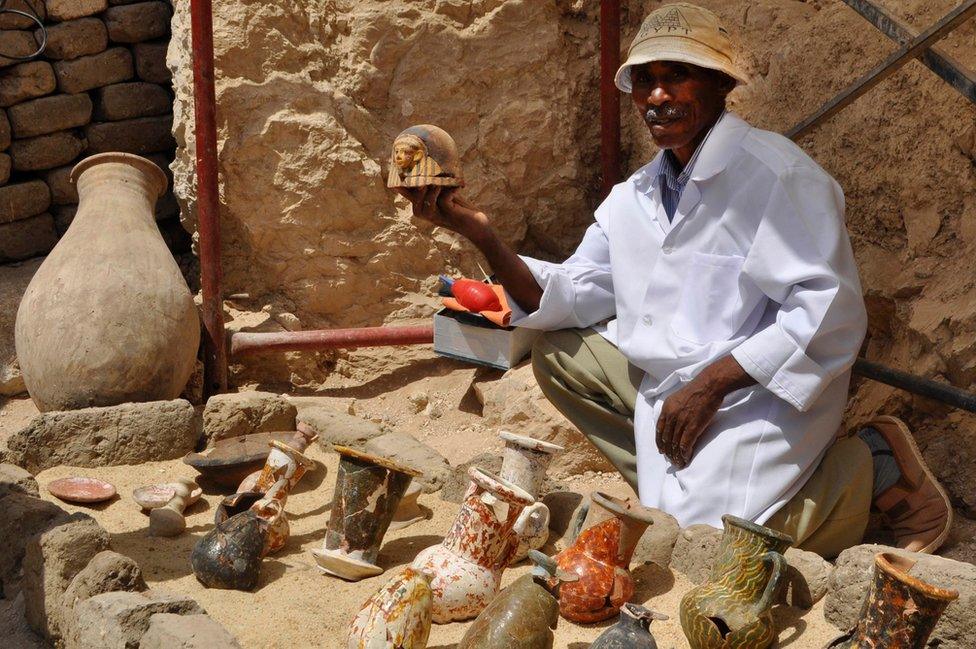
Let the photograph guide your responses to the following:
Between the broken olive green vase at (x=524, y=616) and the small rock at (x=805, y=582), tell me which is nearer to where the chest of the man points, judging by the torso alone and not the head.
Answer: the broken olive green vase

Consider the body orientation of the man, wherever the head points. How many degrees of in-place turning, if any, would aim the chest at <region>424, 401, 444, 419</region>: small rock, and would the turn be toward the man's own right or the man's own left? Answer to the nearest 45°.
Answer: approximately 90° to the man's own right

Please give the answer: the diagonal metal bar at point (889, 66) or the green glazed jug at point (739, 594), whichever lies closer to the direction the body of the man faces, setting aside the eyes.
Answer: the green glazed jug

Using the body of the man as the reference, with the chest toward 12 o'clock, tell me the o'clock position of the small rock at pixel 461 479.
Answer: The small rock is roughly at 2 o'clock from the man.

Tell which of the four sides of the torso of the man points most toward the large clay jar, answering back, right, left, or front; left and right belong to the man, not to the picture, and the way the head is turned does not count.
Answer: right

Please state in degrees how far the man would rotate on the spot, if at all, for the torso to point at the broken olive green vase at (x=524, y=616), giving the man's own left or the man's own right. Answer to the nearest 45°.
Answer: approximately 45° to the man's own left

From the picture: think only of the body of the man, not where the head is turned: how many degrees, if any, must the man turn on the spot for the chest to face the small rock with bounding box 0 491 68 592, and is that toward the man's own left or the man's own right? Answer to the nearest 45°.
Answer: approximately 45° to the man's own right

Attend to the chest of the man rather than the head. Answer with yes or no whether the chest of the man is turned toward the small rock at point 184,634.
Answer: yes

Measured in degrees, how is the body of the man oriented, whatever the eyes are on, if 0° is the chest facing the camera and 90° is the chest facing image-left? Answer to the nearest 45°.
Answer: approximately 45°

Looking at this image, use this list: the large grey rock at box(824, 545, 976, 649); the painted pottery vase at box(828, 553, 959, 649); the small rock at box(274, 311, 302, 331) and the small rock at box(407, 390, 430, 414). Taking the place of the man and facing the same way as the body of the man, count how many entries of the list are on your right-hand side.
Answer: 2
